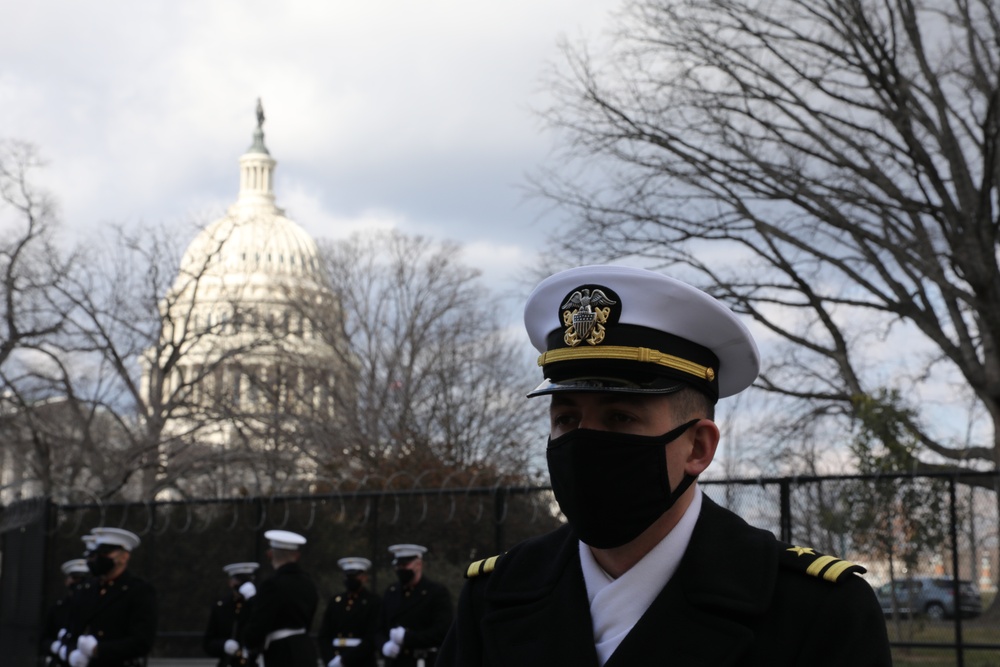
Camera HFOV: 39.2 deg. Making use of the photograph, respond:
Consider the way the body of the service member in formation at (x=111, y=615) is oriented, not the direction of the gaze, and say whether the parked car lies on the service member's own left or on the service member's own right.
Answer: on the service member's own left

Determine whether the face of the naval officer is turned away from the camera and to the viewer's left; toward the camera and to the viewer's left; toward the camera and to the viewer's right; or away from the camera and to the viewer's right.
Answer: toward the camera and to the viewer's left

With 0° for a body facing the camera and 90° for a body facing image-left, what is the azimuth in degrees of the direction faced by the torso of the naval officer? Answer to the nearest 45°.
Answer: approximately 45°

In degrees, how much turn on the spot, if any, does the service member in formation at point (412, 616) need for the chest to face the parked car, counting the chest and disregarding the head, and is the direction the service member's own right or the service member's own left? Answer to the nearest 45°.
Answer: approximately 135° to the service member's own left

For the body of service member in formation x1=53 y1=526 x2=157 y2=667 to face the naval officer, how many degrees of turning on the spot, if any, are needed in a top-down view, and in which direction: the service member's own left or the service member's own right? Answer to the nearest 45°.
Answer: approximately 45° to the service member's own left

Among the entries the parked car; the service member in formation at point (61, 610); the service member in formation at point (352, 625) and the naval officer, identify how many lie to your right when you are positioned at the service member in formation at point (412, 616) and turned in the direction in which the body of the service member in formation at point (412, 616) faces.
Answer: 2

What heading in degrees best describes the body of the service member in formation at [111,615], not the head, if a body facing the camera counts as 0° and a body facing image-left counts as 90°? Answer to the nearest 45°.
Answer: approximately 45°

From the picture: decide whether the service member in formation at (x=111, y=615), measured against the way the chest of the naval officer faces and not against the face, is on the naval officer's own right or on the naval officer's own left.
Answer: on the naval officer's own right

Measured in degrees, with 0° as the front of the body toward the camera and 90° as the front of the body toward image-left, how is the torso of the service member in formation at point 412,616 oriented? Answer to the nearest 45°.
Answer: approximately 45°

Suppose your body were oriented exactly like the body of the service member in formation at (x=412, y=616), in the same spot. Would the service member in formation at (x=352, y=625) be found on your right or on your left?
on your right
